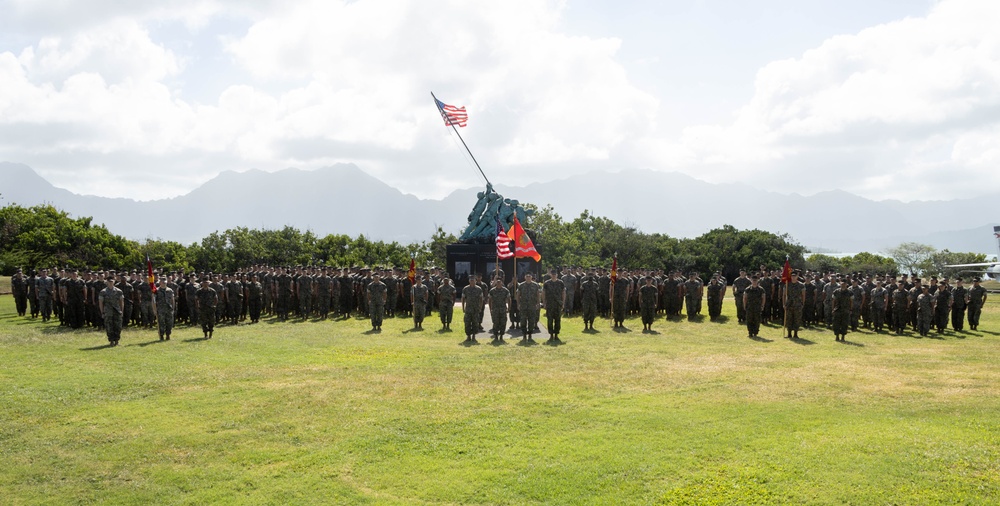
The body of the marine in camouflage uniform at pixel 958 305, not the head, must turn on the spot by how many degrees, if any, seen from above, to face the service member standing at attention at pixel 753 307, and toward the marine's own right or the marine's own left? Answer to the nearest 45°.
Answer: approximately 45° to the marine's own right

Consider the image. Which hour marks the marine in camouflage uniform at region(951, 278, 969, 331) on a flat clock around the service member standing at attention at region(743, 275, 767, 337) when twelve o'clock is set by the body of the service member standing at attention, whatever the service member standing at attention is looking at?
The marine in camouflage uniform is roughly at 8 o'clock from the service member standing at attention.

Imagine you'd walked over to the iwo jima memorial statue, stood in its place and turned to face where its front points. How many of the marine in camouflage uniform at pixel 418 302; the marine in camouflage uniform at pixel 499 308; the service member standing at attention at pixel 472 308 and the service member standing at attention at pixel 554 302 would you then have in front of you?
4

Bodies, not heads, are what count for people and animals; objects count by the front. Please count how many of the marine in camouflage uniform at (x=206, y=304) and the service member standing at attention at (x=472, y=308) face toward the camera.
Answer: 2

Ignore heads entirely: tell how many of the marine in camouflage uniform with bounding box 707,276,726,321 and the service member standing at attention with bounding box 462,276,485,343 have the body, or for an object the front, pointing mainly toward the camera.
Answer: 2

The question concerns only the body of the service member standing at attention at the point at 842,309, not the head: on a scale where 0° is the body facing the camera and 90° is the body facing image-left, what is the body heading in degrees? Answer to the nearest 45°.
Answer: approximately 0°

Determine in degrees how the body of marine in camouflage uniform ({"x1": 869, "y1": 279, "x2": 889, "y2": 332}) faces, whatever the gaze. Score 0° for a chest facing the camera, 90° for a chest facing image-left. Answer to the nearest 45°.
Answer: approximately 0°
